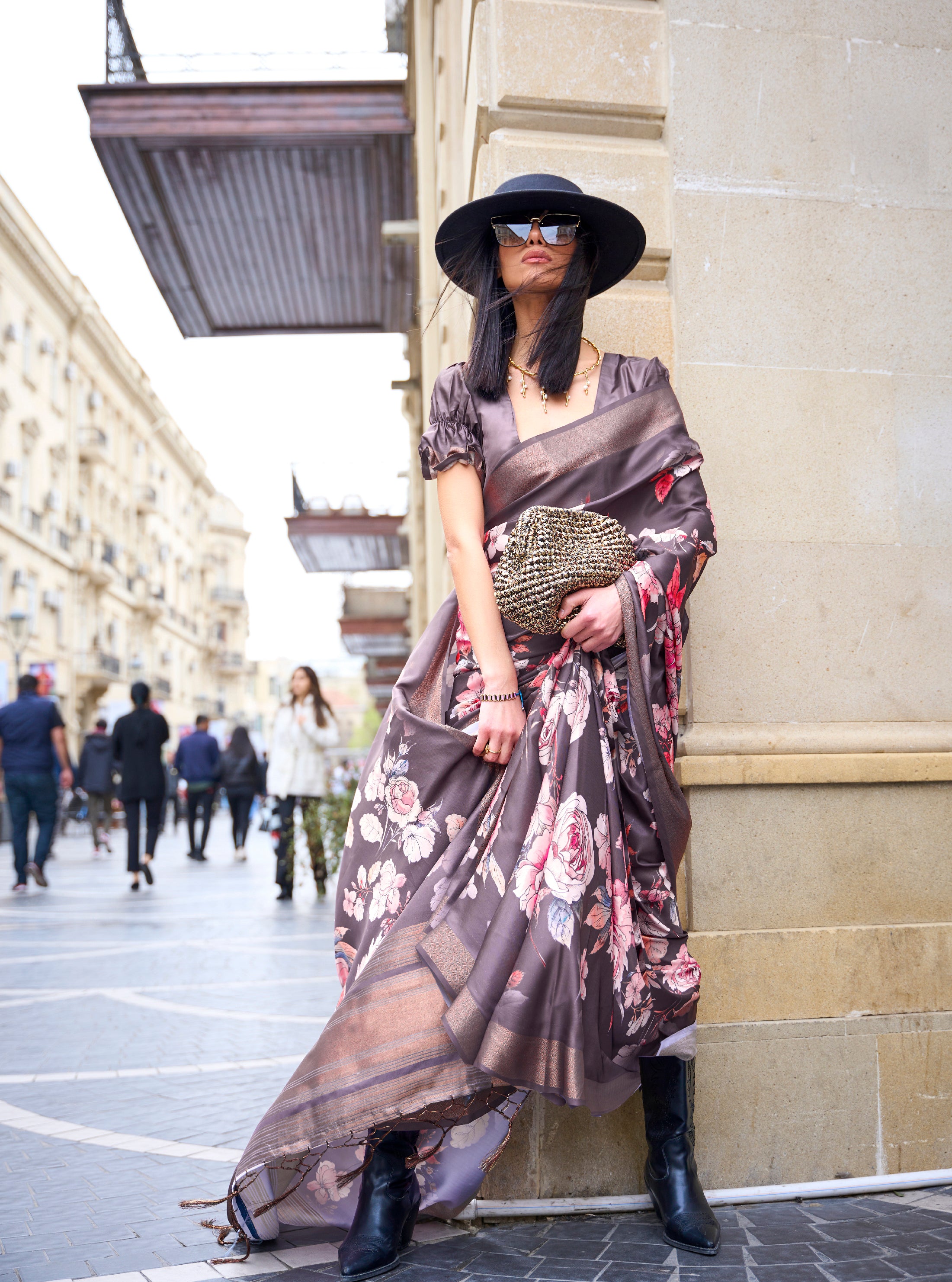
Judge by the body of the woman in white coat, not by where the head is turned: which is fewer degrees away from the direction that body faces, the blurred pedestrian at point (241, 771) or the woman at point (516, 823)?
the woman

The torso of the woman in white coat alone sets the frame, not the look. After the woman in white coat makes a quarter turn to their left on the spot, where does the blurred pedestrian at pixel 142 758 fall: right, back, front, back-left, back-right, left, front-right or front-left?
back

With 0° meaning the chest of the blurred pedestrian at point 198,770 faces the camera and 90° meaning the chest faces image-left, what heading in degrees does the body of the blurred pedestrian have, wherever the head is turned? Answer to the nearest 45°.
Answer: approximately 180°

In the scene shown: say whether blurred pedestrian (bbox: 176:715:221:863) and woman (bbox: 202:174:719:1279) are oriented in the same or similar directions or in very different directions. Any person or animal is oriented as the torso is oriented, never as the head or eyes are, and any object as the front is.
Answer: very different directions

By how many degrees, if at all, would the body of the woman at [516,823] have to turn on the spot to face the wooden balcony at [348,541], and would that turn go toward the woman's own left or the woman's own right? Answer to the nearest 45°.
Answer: approximately 180°

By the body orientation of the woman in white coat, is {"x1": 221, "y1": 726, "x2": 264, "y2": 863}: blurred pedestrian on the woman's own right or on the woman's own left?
on the woman's own right

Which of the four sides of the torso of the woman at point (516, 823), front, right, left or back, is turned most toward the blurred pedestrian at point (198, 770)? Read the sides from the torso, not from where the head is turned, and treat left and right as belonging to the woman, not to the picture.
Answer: back

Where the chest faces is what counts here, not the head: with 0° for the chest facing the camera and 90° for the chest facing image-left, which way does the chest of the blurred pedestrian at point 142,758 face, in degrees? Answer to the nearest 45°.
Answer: approximately 180°

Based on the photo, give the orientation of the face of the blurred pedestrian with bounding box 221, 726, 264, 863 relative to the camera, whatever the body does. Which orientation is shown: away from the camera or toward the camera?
away from the camera

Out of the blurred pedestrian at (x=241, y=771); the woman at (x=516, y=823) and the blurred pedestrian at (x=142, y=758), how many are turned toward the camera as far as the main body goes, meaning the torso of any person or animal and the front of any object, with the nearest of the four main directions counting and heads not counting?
1
